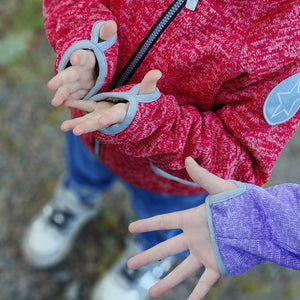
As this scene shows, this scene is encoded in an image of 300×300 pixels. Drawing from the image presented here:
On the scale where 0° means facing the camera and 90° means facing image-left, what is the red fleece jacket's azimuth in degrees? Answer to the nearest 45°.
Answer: approximately 45°
